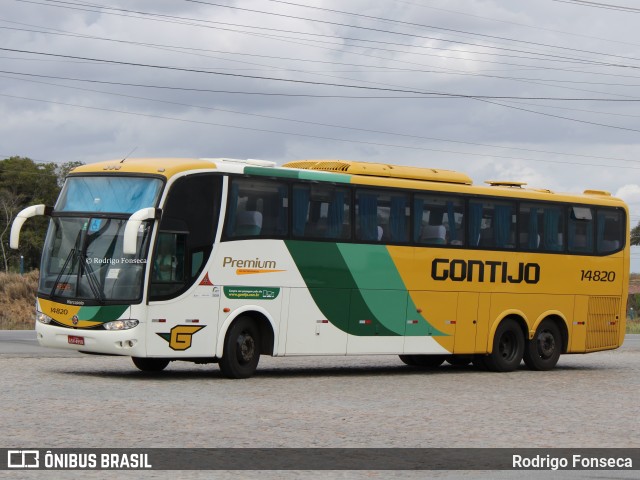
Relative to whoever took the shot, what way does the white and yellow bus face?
facing the viewer and to the left of the viewer
